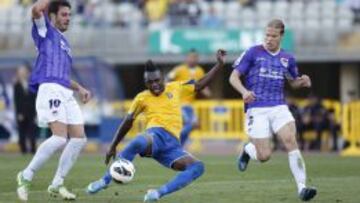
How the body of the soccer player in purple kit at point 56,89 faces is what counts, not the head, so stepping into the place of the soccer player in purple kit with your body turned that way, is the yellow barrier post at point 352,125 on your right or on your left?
on your left

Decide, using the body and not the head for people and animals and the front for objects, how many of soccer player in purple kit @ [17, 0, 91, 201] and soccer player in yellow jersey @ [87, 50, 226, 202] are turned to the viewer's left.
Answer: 0

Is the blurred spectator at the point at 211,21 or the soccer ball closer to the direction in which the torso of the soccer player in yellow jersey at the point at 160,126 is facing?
the soccer ball

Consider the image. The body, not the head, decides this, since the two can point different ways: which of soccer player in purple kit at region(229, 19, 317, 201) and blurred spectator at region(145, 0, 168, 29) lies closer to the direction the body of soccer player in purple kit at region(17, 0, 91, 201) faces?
the soccer player in purple kit

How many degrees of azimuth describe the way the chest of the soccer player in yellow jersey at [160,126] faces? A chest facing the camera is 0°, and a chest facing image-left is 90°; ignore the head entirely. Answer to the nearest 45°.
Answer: approximately 0°

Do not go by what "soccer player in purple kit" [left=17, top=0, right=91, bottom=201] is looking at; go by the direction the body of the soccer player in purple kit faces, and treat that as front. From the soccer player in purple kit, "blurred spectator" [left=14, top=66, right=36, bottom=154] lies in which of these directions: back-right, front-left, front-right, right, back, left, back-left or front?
back-left

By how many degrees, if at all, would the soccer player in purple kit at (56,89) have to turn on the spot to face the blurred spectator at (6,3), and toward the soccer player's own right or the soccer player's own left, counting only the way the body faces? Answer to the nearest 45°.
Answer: approximately 135° to the soccer player's own left

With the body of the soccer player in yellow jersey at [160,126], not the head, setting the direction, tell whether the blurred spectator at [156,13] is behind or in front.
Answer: behind

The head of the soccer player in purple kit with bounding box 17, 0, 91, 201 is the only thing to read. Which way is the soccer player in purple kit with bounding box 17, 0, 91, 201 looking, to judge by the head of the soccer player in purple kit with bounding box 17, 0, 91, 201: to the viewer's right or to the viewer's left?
to the viewer's right

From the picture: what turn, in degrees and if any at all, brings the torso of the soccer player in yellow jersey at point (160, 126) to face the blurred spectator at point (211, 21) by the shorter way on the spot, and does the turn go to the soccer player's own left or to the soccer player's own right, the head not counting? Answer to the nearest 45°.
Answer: approximately 180°

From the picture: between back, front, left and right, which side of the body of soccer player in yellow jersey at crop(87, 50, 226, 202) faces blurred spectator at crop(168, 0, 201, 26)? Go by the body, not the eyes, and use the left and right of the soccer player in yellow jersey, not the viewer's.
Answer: back
